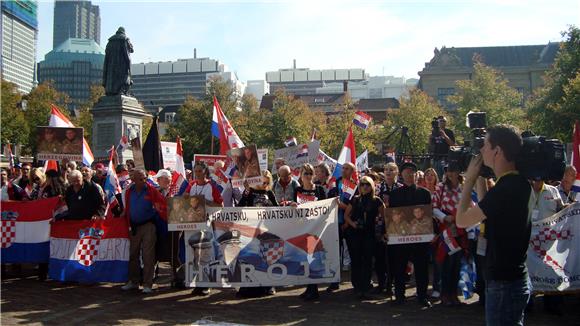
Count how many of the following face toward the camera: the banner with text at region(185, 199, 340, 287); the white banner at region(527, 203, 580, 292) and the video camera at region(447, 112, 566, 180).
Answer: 2

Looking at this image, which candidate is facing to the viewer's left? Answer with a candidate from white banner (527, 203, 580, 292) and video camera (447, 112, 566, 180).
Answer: the video camera

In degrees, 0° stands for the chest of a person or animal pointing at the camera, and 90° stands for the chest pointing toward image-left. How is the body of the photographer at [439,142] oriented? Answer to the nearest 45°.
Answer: approximately 45°

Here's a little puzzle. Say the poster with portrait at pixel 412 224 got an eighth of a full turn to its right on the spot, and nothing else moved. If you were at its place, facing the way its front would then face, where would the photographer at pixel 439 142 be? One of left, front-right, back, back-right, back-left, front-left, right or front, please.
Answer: back-right

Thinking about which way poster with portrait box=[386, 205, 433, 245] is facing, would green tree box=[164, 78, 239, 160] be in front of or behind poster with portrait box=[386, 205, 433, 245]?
behind

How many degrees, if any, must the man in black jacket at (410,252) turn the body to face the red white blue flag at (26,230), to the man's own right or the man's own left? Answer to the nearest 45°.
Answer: approximately 90° to the man's own right

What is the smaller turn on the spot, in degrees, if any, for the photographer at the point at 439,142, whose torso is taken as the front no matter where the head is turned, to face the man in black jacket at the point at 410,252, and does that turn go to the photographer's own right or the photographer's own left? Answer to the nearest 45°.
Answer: approximately 45° to the photographer's own left

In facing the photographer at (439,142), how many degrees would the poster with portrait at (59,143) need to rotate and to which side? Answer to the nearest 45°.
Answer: approximately 90° to its left

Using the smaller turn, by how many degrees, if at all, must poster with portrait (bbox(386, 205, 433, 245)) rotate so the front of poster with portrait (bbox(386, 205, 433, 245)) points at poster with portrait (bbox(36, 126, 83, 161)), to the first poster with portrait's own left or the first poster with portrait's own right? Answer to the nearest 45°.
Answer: approximately 90° to the first poster with portrait's own right

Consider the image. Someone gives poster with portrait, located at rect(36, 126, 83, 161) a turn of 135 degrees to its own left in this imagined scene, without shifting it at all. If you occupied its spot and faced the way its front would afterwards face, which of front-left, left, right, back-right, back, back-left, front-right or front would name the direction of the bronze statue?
front-left

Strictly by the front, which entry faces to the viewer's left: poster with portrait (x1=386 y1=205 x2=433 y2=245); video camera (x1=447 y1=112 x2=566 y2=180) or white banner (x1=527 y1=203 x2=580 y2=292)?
the video camera

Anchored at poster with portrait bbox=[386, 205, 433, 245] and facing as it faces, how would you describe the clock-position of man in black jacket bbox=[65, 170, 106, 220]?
The man in black jacket is roughly at 3 o'clock from the poster with portrait.
